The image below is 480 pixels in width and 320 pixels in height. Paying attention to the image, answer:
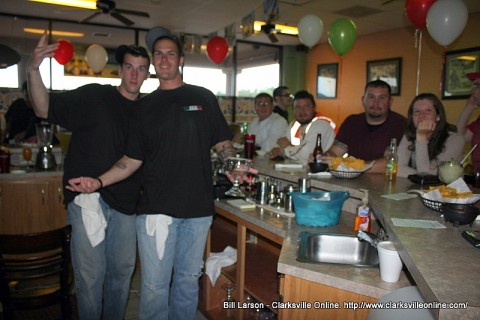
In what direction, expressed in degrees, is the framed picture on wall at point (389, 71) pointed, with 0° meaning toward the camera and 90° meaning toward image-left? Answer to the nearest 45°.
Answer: approximately 45°

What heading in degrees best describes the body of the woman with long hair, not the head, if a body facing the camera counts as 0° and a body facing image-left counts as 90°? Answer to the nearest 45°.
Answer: approximately 45°

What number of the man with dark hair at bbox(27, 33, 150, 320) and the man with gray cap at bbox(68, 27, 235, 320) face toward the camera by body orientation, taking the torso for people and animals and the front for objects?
2

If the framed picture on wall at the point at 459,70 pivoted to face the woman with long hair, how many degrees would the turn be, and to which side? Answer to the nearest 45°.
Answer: approximately 45° to its left

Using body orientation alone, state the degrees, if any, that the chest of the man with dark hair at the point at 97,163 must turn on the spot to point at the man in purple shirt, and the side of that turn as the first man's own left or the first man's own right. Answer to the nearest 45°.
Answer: approximately 90° to the first man's own left

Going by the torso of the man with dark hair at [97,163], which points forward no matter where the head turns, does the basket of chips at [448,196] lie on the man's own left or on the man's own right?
on the man's own left

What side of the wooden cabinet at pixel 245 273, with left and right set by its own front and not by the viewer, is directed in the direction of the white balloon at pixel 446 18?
back

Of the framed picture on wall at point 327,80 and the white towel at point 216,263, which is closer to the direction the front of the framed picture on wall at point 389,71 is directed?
the white towel

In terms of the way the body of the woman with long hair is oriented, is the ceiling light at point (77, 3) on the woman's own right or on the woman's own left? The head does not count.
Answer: on the woman's own right

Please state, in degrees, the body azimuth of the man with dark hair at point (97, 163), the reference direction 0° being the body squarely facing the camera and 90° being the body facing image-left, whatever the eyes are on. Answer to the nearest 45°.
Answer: approximately 0°
